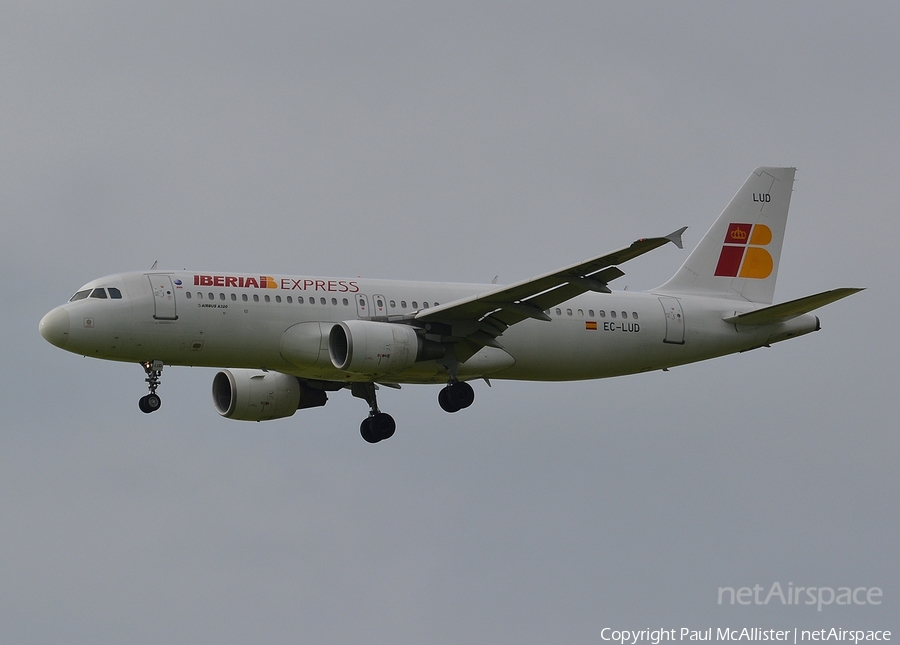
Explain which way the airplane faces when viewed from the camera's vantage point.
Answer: facing the viewer and to the left of the viewer
